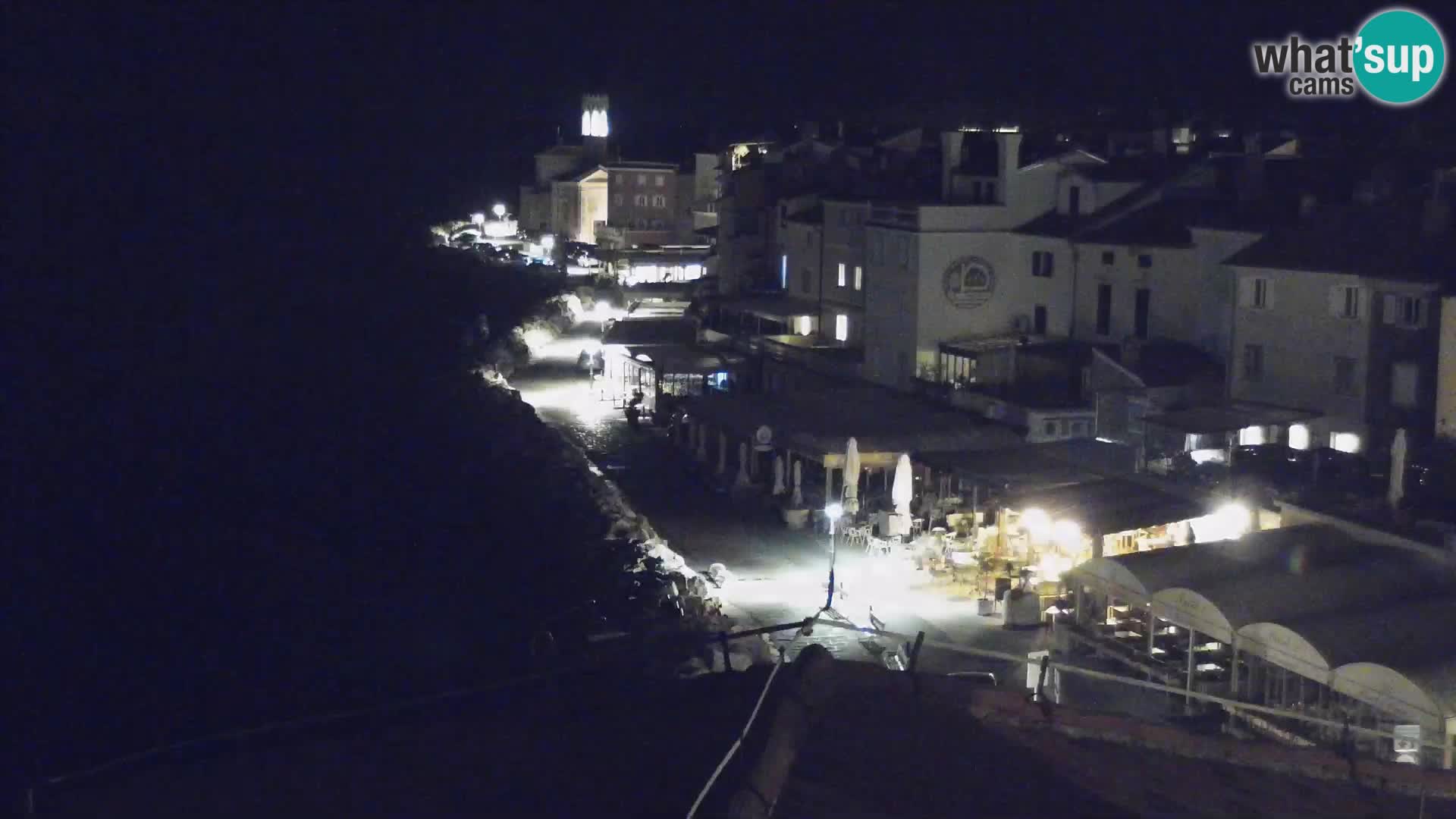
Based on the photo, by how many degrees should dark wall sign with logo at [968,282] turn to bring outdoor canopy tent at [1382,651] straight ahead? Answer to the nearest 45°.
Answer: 0° — it already faces it

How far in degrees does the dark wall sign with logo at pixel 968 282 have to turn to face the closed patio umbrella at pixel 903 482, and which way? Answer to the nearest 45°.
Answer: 0° — it already faces it

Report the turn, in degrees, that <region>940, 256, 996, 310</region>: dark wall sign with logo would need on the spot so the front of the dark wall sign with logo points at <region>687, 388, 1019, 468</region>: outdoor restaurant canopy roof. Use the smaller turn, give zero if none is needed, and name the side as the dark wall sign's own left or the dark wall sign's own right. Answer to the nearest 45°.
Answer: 0° — it already faces it

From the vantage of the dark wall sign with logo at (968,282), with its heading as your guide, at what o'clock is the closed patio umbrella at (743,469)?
The closed patio umbrella is roughly at 1 o'clock from the dark wall sign with logo.

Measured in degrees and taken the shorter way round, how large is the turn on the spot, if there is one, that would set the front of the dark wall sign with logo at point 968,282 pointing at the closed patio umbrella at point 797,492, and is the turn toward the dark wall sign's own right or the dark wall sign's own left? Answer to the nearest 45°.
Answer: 0° — it already faces it

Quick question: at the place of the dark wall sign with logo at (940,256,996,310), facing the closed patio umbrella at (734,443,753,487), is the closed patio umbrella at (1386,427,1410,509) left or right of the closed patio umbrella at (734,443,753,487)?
left

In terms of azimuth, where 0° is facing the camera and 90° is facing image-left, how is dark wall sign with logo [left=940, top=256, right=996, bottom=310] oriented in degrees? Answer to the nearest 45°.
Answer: approximately 0°
